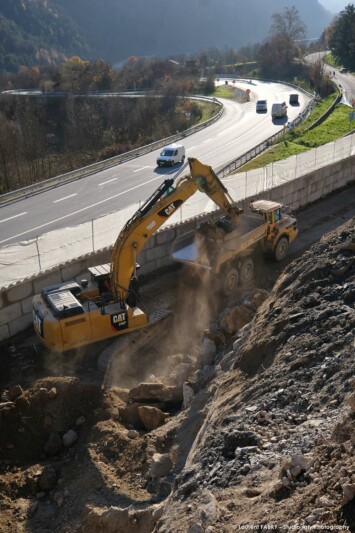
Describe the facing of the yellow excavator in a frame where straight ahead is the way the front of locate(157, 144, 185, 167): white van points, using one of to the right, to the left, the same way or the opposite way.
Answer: the opposite way

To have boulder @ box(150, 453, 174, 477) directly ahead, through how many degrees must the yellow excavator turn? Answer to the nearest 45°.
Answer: approximately 135° to its right

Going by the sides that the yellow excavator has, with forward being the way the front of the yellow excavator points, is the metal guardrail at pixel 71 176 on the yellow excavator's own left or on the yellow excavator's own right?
on the yellow excavator's own left

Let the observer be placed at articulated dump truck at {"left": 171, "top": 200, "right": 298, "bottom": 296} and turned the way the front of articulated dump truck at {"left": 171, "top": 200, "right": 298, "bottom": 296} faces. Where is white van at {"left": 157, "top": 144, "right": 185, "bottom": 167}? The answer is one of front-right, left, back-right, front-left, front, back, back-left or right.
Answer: front-left

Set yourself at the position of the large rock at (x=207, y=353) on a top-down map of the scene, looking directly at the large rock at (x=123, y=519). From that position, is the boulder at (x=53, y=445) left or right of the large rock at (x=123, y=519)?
right

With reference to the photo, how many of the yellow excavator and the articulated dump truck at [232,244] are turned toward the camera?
0

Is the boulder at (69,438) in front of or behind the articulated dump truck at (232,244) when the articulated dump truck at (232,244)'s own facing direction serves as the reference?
behind

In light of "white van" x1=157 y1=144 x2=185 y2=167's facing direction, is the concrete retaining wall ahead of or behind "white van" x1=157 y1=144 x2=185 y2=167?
ahead

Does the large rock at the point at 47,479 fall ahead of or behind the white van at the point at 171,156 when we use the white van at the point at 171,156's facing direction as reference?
ahead

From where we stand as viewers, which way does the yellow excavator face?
facing away from the viewer and to the right of the viewer

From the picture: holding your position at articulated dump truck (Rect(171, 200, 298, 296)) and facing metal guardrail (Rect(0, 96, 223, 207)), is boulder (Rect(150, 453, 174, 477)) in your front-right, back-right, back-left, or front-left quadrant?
back-left

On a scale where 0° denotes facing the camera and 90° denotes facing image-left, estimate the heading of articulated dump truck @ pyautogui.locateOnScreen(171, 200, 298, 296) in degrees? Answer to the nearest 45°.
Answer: approximately 225°

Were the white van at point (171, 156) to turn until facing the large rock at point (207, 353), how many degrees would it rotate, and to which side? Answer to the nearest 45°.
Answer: approximately 45° to its left
